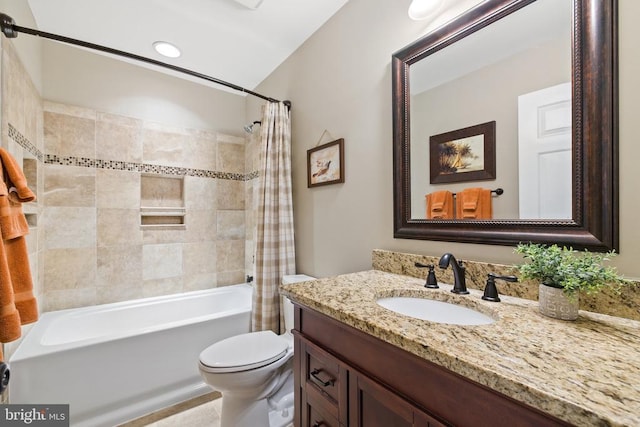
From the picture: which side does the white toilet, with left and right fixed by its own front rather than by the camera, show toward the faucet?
left

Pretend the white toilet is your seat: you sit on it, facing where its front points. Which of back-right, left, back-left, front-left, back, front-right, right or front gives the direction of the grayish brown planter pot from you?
left

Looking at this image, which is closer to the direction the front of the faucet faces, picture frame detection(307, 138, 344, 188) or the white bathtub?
the white bathtub

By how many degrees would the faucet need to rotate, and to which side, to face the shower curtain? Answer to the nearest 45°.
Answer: approximately 90° to its right

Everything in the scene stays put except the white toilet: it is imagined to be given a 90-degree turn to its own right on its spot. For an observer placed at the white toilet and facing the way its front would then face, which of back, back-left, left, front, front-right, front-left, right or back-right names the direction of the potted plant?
back

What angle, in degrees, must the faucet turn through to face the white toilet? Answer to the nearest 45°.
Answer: approximately 45° to its right

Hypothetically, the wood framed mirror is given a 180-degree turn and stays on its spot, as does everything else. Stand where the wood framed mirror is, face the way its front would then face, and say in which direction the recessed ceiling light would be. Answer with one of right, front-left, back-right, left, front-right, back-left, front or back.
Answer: back-left

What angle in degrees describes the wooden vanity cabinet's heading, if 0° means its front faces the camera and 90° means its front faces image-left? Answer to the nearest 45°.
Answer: approximately 45°

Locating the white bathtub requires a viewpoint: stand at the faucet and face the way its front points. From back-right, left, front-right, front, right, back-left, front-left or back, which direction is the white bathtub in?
front-right

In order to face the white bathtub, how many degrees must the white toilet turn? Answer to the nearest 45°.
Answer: approximately 90° to its right
